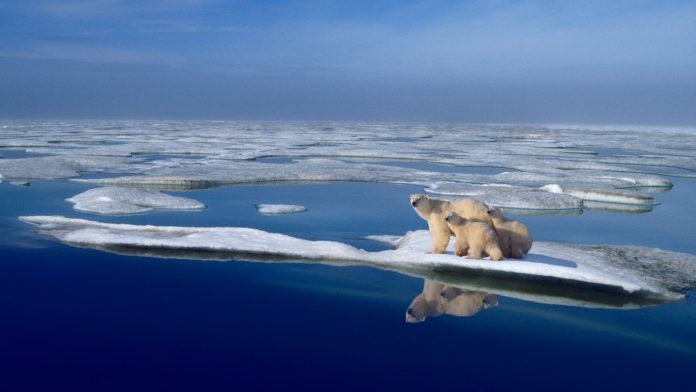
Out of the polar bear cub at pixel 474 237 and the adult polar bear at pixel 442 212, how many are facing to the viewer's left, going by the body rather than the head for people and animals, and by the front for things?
2

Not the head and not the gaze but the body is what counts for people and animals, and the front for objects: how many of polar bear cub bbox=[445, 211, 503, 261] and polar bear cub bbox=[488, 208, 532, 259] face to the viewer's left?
2

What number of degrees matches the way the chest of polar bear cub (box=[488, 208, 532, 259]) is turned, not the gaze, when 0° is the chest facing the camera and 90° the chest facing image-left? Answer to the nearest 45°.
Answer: approximately 90°

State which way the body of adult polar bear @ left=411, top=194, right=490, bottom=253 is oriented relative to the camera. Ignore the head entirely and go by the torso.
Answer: to the viewer's left

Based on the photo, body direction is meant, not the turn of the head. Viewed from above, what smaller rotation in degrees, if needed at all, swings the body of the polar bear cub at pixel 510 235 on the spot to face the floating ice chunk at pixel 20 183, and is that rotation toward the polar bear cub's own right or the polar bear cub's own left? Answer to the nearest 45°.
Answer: approximately 45° to the polar bear cub's own right

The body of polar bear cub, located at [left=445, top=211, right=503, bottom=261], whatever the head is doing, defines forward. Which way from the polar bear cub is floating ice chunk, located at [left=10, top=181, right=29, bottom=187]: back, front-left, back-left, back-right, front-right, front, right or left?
front-right

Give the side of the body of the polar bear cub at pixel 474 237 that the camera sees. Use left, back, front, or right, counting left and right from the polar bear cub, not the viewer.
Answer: left

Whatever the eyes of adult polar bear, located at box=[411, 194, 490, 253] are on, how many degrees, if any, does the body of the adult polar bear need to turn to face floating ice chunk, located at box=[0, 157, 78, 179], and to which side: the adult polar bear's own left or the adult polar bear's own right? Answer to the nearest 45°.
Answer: approximately 45° to the adult polar bear's own right
